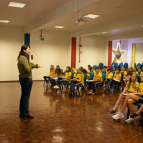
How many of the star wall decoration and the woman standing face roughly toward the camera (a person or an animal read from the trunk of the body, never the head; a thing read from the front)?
1

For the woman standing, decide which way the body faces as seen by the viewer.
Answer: to the viewer's right

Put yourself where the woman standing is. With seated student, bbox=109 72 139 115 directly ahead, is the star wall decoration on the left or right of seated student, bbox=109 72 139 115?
left

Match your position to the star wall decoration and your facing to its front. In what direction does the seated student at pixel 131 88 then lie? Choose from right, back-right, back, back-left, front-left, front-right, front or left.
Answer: front

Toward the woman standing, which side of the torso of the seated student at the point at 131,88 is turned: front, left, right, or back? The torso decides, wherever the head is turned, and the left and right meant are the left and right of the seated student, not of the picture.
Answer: front

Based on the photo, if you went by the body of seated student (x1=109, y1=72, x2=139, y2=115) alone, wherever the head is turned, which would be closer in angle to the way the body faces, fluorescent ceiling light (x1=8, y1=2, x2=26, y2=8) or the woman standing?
the woman standing

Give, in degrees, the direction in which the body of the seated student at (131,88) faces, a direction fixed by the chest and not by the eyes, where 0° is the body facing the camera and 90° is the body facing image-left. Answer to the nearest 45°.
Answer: approximately 45°

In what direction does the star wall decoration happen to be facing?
toward the camera

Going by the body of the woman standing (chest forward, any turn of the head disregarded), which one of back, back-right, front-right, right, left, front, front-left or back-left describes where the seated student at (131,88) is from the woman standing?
front

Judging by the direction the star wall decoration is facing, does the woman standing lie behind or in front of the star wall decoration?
in front
